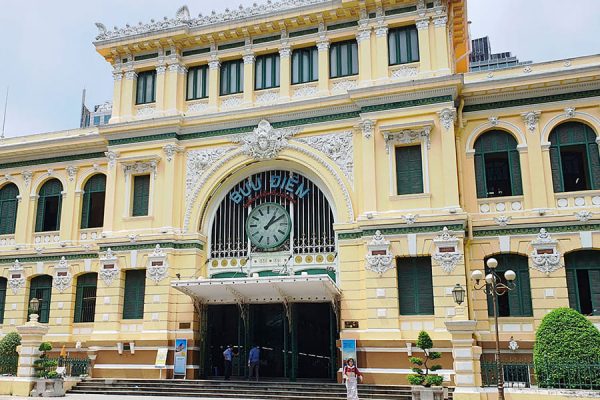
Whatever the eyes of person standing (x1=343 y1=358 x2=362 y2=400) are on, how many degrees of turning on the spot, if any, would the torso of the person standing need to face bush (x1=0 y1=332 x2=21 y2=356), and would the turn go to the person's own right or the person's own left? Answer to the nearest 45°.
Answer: approximately 135° to the person's own right

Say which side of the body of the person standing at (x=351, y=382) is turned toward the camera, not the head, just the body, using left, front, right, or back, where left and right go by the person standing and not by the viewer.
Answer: front

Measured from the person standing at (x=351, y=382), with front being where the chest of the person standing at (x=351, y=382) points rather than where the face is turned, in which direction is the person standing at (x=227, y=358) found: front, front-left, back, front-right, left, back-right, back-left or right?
back-right

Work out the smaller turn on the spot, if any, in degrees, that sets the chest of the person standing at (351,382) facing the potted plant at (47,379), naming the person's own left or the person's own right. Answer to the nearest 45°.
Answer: approximately 90° to the person's own right

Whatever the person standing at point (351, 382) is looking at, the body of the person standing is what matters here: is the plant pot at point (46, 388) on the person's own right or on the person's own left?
on the person's own right

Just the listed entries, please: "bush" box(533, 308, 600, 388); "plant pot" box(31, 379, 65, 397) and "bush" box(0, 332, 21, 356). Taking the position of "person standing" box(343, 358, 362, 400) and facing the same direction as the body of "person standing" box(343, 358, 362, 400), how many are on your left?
1

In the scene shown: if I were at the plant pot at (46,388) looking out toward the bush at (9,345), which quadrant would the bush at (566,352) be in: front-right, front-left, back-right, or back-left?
back-right

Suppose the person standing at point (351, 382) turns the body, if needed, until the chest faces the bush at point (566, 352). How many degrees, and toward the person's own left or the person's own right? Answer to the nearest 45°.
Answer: approximately 90° to the person's own left
